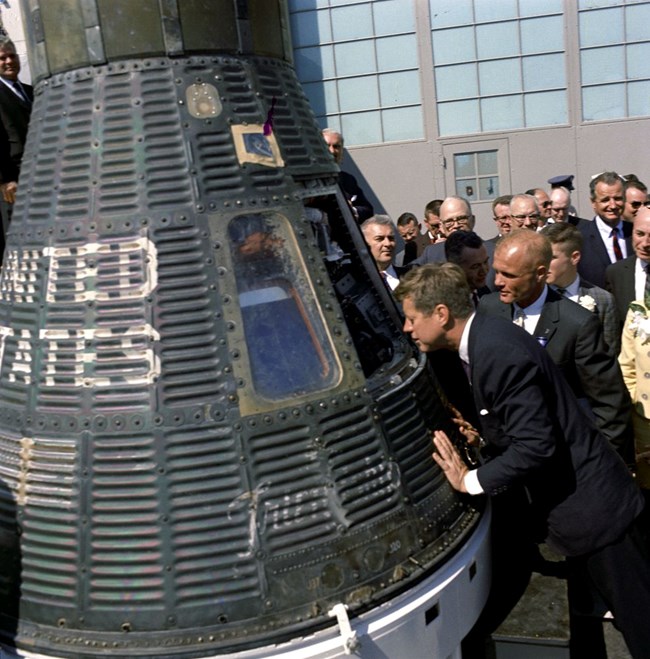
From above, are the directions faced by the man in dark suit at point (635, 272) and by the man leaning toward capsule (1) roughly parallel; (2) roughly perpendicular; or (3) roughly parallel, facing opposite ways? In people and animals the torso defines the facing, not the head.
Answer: roughly perpendicular

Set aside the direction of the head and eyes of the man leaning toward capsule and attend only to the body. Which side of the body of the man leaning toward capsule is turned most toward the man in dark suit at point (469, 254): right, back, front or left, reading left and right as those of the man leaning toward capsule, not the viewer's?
right

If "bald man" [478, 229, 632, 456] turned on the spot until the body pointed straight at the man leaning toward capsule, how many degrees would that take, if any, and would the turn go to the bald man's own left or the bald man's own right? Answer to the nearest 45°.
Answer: approximately 45° to the bald man's own left

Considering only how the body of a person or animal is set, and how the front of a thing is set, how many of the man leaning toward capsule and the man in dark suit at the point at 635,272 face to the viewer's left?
1

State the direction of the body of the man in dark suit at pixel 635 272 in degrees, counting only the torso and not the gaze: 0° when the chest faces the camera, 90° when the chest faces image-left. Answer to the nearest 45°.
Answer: approximately 0°

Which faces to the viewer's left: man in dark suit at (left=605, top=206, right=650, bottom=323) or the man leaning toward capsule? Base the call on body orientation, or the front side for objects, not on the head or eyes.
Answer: the man leaning toward capsule

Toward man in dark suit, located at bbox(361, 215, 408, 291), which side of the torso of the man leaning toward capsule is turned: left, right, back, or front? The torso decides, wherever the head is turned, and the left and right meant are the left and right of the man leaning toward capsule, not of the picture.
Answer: right

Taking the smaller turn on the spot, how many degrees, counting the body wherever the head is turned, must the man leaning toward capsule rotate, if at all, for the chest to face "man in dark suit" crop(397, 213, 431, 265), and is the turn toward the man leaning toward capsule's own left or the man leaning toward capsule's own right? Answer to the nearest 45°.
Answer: approximately 90° to the man leaning toward capsule's own right

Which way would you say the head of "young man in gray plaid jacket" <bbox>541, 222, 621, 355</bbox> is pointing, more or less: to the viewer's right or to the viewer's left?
to the viewer's left

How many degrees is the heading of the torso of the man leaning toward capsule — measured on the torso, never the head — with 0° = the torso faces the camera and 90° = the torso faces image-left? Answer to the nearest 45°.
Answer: approximately 90°

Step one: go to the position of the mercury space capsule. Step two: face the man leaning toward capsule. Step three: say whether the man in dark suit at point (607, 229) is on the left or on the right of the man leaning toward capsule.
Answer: left

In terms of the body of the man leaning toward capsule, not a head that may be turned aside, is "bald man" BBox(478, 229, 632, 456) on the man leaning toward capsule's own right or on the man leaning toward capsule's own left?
on the man leaning toward capsule's own right

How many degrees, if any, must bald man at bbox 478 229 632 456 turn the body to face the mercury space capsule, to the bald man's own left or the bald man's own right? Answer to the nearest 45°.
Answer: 0° — they already face it
